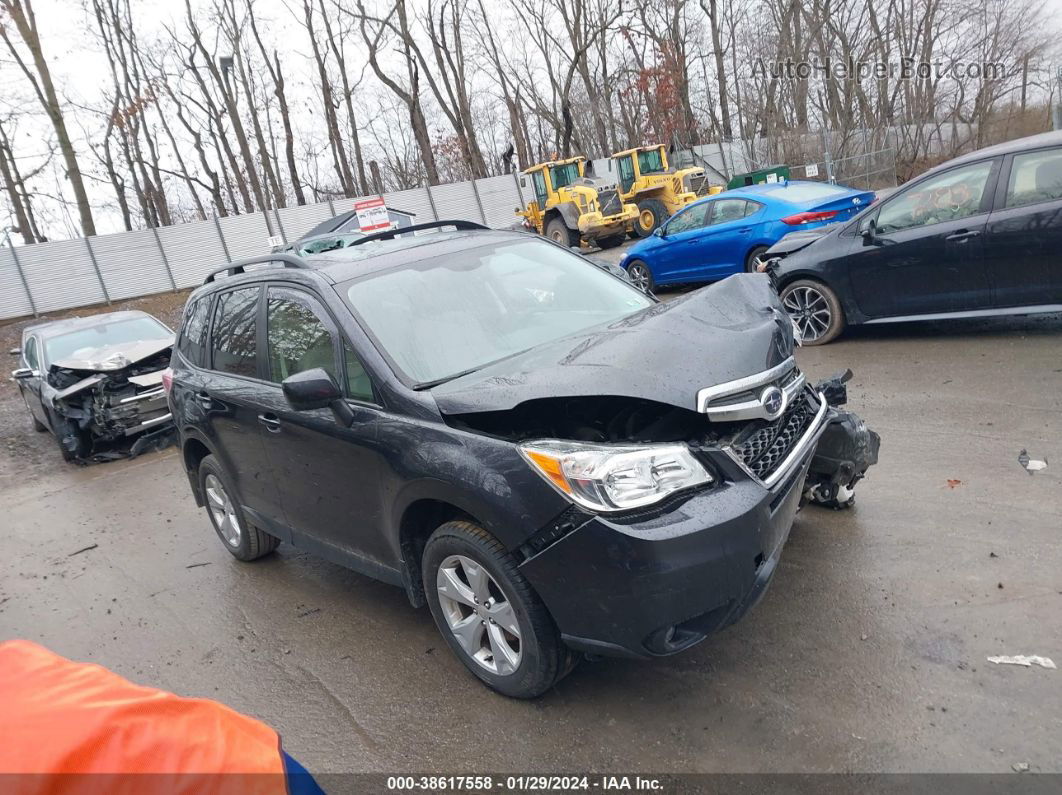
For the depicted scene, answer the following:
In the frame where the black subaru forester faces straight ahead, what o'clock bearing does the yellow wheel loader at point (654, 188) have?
The yellow wheel loader is roughly at 8 o'clock from the black subaru forester.

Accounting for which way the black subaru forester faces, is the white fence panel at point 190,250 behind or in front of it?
behind

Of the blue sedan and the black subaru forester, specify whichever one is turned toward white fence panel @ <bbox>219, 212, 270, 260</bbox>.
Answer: the blue sedan

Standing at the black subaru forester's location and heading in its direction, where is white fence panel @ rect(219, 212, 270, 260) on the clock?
The white fence panel is roughly at 7 o'clock from the black subaru forester.

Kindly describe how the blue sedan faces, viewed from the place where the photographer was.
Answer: facing away from the viewer and to the left of the viewer

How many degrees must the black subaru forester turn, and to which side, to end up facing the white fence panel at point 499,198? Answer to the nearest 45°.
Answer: approximately 135° to its left

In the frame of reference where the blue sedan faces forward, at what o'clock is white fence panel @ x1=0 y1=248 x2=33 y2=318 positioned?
The white fence panel is roughly at 11 o'clock from the blue sedan.

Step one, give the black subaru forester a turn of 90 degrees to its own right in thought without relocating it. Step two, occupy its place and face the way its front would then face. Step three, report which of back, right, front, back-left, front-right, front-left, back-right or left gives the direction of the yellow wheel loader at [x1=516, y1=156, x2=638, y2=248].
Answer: back-right

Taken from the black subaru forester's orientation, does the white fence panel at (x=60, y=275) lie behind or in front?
behind
